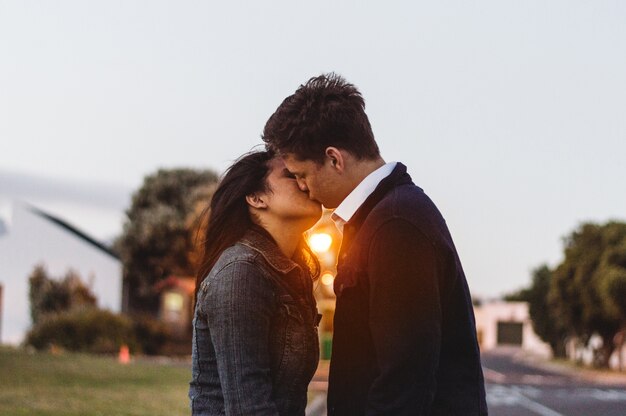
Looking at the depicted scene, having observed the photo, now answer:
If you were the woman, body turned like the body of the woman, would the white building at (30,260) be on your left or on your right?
on your left

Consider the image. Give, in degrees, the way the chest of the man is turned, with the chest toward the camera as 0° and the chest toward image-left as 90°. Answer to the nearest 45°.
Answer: approximately 90°

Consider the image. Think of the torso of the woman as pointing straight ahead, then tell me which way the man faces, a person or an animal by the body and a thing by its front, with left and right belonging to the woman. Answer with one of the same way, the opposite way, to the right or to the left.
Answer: the opposite way

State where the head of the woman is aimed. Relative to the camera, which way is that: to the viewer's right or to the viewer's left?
to the viewer's right

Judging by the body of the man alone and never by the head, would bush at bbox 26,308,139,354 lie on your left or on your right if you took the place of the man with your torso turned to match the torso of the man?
on your right

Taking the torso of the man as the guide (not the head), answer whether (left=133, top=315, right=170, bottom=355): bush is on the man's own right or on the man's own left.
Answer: on the man's own right

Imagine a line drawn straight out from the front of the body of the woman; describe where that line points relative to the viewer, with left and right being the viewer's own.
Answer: facing to the right of the viewer

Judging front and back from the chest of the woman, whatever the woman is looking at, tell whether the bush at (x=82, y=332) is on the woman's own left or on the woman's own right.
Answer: on the woman's own left

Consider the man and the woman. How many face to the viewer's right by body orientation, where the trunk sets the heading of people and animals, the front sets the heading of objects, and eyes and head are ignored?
1

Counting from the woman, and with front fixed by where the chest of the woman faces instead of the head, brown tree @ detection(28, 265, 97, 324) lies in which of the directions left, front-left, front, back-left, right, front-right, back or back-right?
left

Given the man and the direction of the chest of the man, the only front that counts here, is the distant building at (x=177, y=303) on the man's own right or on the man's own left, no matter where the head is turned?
on the man's own right

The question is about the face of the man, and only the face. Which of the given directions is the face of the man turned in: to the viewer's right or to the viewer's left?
to the viewer's left
